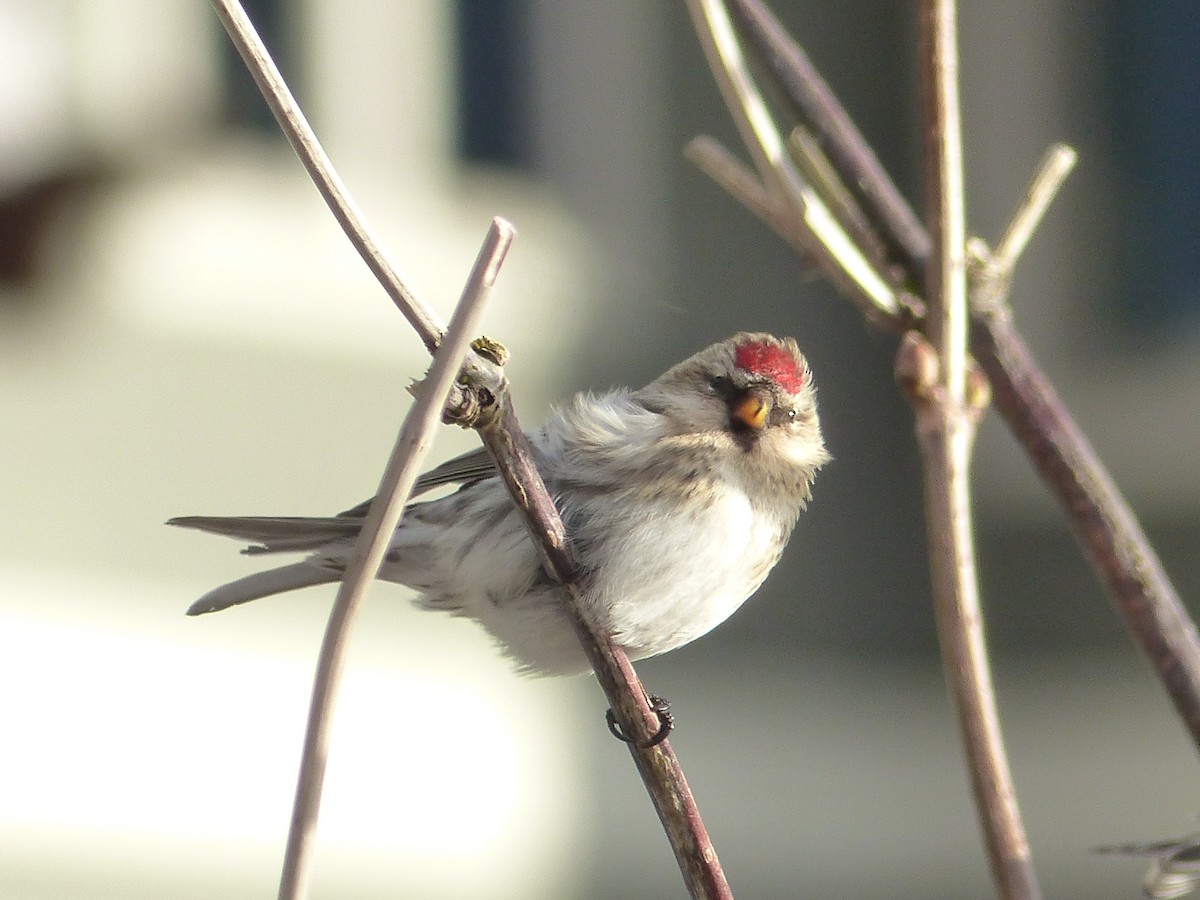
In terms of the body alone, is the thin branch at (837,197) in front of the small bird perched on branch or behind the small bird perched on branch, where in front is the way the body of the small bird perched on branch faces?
in front

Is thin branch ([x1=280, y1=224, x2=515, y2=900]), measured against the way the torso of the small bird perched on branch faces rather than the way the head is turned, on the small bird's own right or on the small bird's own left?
on the small bird's own right

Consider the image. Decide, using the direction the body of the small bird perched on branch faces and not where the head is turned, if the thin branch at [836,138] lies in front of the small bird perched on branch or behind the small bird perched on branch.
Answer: in front

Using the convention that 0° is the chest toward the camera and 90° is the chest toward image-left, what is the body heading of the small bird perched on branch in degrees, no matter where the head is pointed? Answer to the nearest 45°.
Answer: approximately 315°
